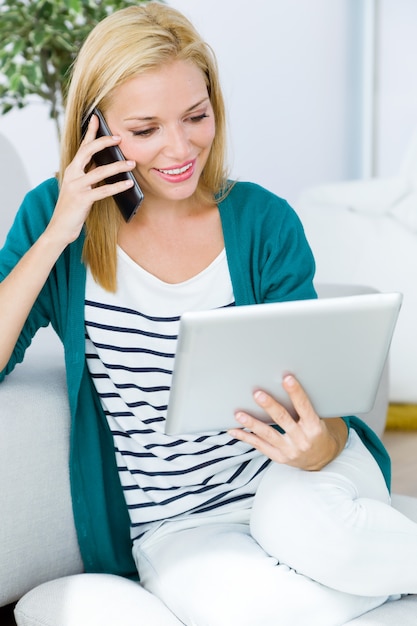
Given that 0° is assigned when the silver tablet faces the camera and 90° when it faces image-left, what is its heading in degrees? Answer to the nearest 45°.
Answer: approximately 180°

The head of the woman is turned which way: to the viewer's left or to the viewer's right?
to the viewer's right

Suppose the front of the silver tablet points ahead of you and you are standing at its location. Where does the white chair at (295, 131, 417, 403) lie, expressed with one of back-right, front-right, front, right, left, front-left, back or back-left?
front

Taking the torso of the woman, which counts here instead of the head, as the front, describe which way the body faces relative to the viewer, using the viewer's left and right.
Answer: facing the viewer and to the right of the viewer

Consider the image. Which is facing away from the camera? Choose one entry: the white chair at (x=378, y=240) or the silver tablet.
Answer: the silver tablet
